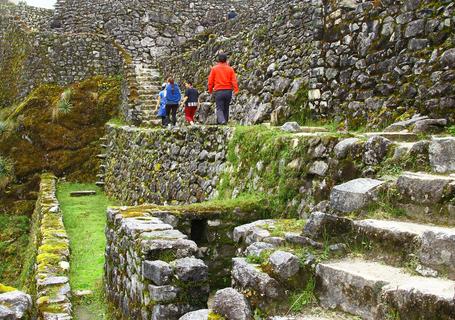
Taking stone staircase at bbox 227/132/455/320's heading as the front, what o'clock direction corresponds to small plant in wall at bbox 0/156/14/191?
The small plant in wall is roughly at 3 o'clock from the stone staircase.

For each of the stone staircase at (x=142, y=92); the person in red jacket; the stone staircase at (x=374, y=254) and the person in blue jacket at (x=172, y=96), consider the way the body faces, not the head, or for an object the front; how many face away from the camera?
2

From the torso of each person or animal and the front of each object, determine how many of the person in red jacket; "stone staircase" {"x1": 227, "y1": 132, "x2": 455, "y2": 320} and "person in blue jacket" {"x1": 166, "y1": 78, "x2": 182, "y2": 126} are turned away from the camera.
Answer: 2

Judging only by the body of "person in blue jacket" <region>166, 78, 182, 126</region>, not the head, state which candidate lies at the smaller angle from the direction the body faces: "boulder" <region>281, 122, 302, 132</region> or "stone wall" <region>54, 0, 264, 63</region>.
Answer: the stone wall

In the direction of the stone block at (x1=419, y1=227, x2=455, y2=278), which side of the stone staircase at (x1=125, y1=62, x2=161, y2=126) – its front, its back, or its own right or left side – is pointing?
front

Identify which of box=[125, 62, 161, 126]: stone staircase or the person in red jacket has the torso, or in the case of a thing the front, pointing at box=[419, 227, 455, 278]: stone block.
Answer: the stone staircase

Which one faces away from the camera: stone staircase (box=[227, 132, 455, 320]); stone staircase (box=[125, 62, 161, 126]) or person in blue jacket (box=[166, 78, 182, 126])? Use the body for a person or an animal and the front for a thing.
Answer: the person in blue jacket

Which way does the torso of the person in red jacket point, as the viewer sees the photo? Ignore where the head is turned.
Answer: away from the camera

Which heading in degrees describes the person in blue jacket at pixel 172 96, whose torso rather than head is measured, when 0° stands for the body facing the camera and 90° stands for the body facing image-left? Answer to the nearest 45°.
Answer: approximately 180°

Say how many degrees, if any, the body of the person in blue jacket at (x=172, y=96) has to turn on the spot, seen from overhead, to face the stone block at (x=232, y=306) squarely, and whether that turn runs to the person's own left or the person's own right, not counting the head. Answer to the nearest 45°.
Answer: approximately 180°

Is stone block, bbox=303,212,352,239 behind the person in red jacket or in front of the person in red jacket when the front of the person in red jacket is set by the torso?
behind

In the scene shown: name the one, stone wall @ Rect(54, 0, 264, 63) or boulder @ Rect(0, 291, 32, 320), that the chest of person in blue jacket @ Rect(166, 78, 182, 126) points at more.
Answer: the stone wall

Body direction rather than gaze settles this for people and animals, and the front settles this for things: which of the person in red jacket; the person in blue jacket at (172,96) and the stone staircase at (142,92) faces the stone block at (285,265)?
the stone staircase
